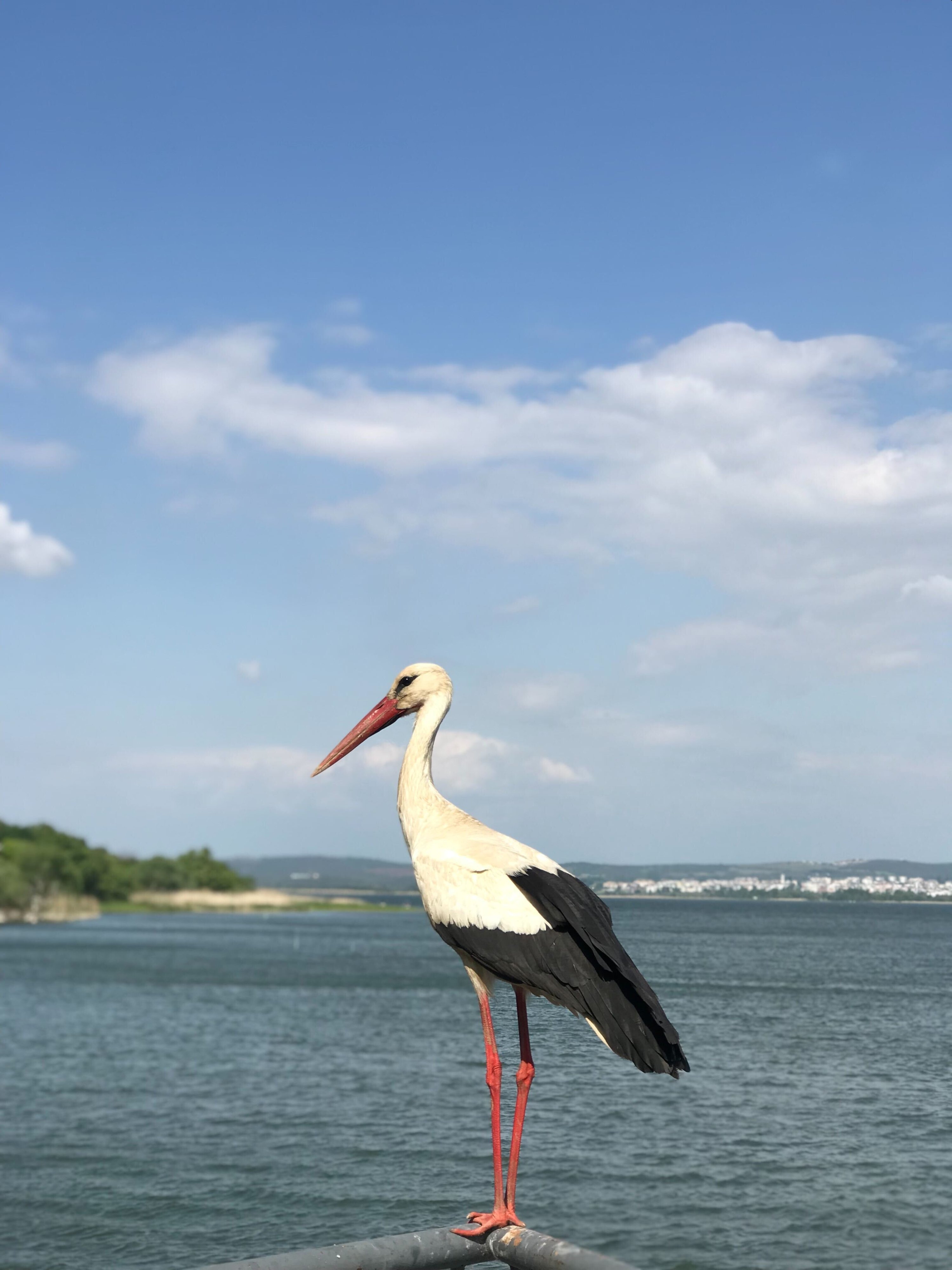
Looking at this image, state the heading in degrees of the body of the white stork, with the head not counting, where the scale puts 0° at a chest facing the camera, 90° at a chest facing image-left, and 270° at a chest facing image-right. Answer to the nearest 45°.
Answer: approximately 90°
